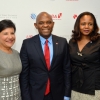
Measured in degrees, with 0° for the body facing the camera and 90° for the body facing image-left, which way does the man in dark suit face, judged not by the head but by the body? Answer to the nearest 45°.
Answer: approximately 0°
